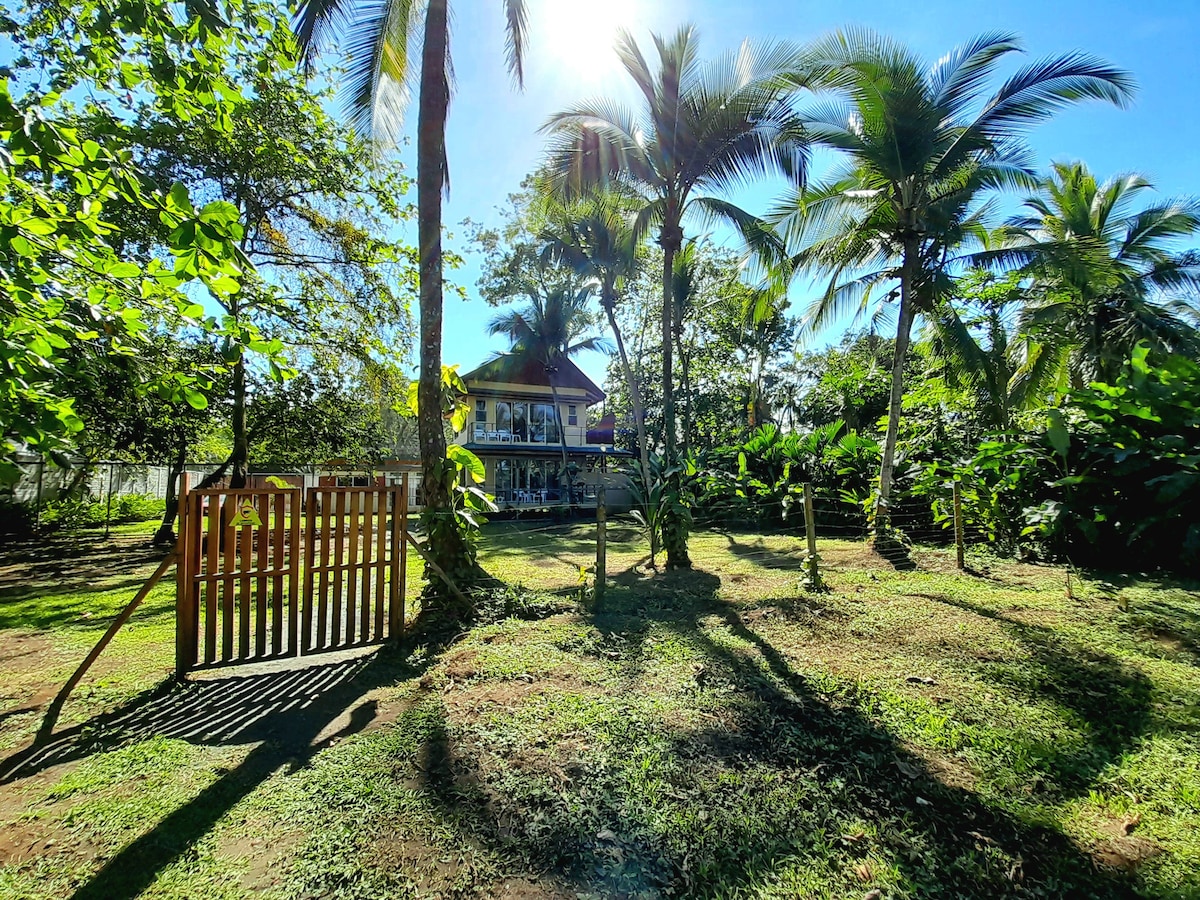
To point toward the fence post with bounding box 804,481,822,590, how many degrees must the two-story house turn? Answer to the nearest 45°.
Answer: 0° — it already faces it

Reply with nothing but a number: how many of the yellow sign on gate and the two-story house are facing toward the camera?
2

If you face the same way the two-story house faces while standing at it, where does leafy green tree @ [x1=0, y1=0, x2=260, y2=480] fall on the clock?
The leafy green tree is roughly at 12 o'clock from the two-story house.

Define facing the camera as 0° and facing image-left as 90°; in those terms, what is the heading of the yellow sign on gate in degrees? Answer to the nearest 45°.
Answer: approximately 0°

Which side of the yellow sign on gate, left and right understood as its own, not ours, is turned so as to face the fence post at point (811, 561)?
left

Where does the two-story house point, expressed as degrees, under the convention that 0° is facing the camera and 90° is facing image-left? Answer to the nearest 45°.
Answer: approximately 0°

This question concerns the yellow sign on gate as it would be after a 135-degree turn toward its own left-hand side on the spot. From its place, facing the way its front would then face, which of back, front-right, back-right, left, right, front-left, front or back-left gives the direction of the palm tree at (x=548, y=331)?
front

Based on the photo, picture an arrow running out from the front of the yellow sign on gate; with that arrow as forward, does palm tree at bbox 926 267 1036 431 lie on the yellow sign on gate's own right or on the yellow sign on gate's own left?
on the yellow sign on gate's own left

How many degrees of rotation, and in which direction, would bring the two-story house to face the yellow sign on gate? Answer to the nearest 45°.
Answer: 0° — it already faces it

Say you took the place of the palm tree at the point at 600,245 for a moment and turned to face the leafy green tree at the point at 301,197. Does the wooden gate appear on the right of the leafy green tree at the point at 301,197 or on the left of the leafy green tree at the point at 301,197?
left
